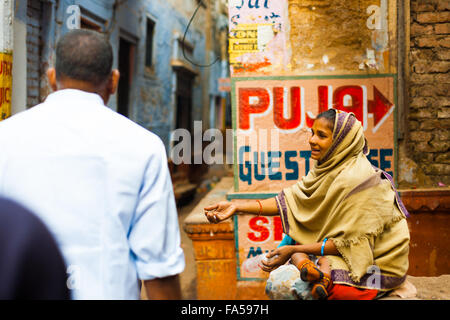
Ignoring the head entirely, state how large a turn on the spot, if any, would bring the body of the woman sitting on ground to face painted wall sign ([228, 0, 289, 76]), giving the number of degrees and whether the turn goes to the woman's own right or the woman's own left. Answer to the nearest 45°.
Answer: approximately 90° to the woman's own right

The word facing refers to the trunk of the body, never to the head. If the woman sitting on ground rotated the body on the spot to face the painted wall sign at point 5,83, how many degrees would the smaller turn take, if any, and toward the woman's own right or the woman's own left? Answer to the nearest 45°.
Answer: approximately 45° to the woman's own right

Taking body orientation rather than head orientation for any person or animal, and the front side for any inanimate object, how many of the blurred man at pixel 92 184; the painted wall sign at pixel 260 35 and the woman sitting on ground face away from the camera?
1

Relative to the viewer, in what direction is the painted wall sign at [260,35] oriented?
toward the camera

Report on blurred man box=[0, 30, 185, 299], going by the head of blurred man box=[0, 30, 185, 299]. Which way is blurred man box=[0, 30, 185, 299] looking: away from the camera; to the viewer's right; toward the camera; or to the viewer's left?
away from the camera

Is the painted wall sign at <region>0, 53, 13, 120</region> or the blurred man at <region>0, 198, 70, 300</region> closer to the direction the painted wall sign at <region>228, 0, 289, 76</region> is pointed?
the blurred man

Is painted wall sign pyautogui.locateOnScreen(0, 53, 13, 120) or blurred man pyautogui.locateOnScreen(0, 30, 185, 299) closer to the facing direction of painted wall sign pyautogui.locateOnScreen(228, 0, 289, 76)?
the blurred man

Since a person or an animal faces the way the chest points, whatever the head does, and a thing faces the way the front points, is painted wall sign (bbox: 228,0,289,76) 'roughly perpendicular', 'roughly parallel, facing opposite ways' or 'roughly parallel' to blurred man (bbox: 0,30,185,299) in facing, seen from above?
roughly parallel, facing opposite ways

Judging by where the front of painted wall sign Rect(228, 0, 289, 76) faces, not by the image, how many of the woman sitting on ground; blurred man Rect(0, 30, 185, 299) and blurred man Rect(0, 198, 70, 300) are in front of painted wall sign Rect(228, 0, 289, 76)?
3

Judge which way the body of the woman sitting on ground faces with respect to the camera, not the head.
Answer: to the viewer's left

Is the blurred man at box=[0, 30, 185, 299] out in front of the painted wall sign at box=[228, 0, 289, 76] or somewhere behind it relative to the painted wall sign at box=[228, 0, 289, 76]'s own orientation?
in front

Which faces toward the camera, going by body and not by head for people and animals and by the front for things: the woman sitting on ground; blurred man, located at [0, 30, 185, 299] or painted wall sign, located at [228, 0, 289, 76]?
the painted wall sign

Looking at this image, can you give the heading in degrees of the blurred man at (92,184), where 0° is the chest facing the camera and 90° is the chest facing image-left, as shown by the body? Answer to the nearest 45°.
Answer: approximately 180°
